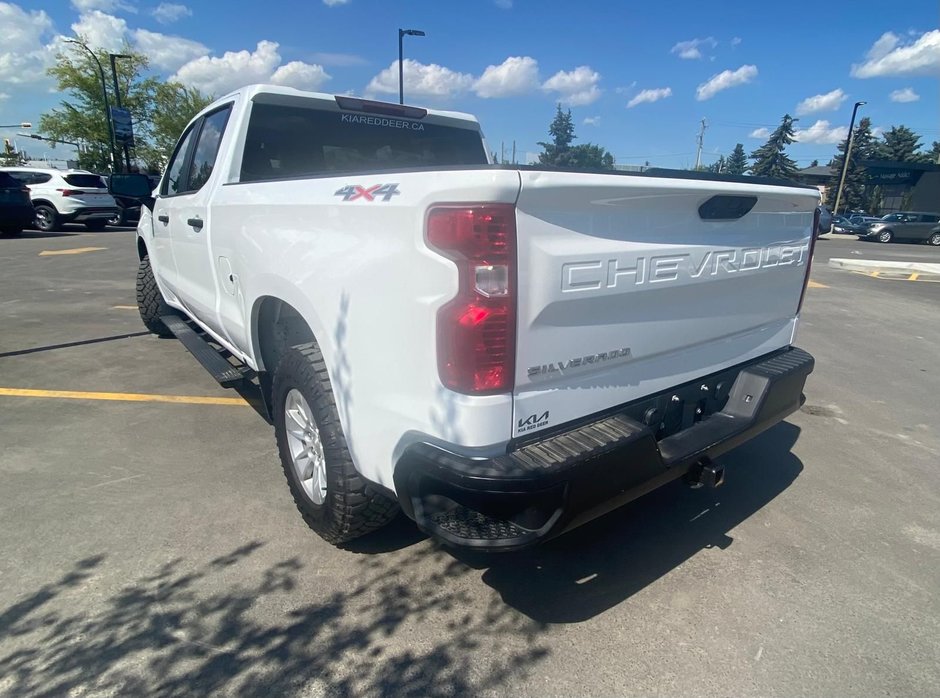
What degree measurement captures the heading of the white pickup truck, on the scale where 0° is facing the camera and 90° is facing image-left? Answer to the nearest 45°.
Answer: approximately 135°

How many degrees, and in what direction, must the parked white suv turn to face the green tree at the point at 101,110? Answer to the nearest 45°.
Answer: approximately 45° to its right

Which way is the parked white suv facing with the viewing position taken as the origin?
facing away from the viewer and to the left of the viewer

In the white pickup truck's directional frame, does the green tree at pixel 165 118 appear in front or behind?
in front

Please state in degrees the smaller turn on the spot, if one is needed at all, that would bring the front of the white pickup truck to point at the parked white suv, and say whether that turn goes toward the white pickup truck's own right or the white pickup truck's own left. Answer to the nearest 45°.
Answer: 0° — it already faces it

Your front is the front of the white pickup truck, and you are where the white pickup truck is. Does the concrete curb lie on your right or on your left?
on your right

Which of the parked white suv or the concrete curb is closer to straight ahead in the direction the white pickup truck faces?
the parked white suv

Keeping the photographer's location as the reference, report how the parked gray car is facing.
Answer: facing to the left of the viewer

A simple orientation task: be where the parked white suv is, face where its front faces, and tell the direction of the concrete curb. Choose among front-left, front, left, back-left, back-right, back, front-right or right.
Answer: back

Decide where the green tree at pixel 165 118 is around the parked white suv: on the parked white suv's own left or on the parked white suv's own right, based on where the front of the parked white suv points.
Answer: on the parked white suv's own right
